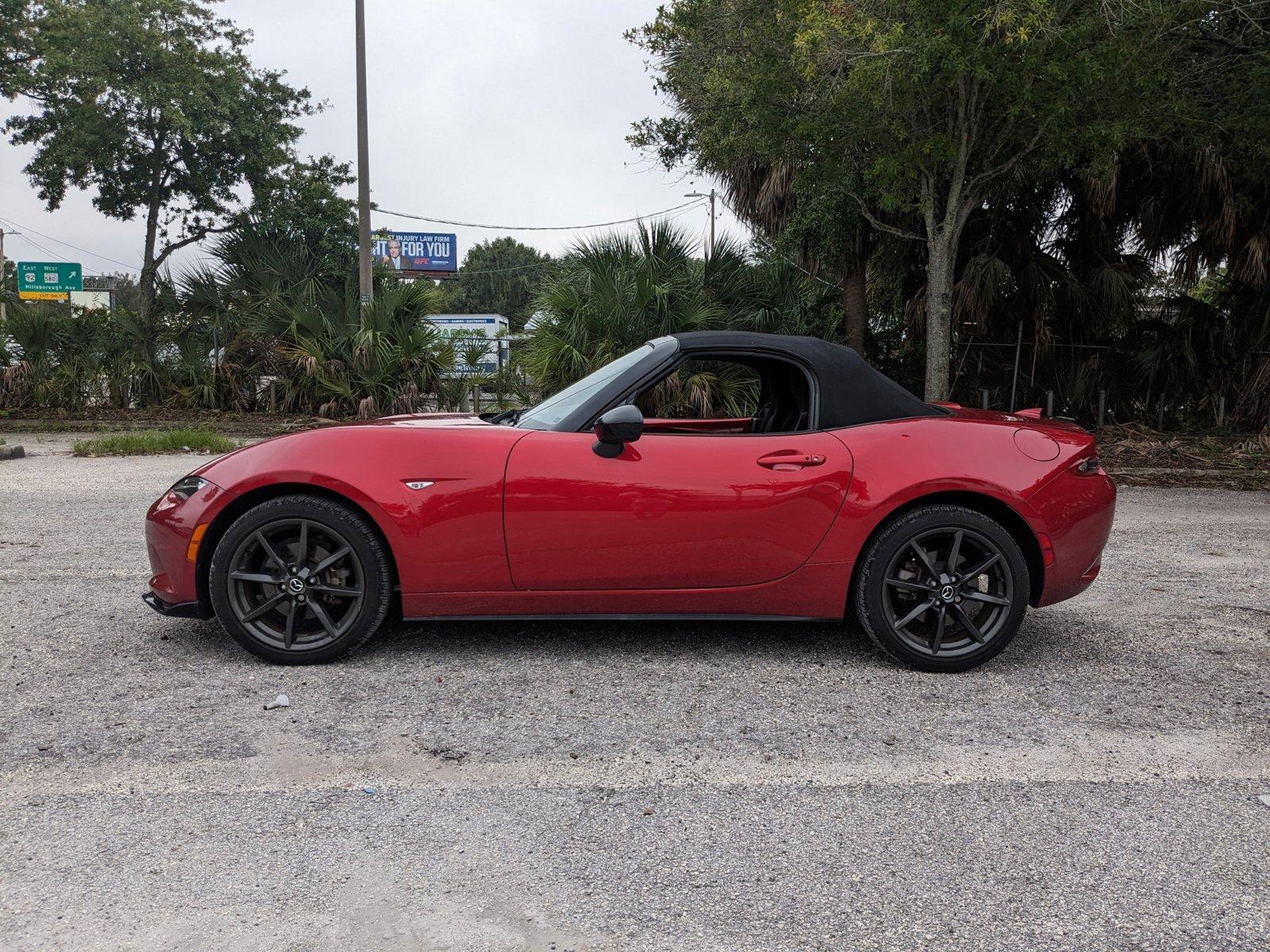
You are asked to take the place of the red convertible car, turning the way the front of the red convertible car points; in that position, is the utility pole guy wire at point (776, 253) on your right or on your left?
on your right

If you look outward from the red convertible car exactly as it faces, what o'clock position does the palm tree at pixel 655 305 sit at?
The palm tree is roughly at 3 o'clock from the red convertible car.

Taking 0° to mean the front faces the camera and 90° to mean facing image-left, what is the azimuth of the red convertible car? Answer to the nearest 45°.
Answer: approximately 90°

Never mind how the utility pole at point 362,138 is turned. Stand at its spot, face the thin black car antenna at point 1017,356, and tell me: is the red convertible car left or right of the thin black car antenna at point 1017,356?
right

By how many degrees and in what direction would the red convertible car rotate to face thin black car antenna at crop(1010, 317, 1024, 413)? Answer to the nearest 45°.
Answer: approximately 135° to its right

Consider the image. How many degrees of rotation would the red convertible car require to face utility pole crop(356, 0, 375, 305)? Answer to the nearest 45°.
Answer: approximately 90° to its right
